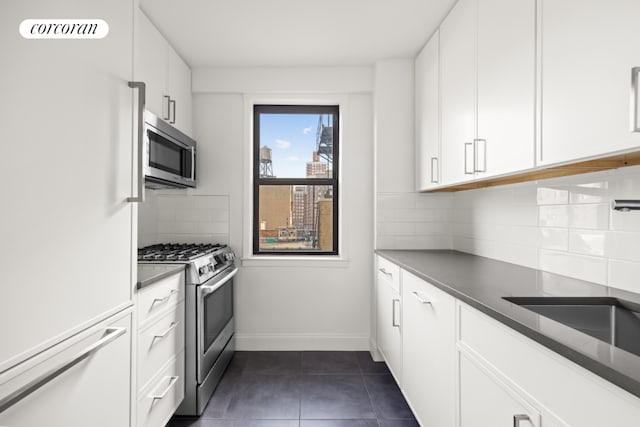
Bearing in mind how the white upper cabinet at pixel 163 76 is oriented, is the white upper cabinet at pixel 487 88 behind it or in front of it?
in front

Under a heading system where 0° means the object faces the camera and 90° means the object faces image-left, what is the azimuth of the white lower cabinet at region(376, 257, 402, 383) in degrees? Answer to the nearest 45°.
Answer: approximately 90°

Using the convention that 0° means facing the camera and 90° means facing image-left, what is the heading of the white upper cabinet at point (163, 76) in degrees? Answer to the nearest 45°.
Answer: approximately 270°

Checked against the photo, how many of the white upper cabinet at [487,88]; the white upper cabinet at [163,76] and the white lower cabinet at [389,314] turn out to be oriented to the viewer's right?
1

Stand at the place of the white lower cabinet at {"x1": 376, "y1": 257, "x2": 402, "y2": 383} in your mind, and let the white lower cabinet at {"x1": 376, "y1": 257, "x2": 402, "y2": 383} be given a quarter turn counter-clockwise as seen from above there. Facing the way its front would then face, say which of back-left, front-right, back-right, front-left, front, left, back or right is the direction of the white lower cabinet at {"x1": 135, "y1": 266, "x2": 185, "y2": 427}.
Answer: front-right

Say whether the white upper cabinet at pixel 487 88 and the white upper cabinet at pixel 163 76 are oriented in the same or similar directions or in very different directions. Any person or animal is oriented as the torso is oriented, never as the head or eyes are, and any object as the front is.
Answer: very different directions

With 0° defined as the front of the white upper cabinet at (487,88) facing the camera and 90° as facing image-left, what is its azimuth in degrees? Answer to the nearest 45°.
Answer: approximately 45°

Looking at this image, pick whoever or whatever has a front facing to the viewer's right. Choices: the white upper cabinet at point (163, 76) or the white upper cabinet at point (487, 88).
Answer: the white upper cabinet at point (163, 76)

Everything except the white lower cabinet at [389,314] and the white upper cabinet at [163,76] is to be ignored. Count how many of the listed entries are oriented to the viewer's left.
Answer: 1

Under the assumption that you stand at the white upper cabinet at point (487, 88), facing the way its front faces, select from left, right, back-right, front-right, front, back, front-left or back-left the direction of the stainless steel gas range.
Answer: front-right
